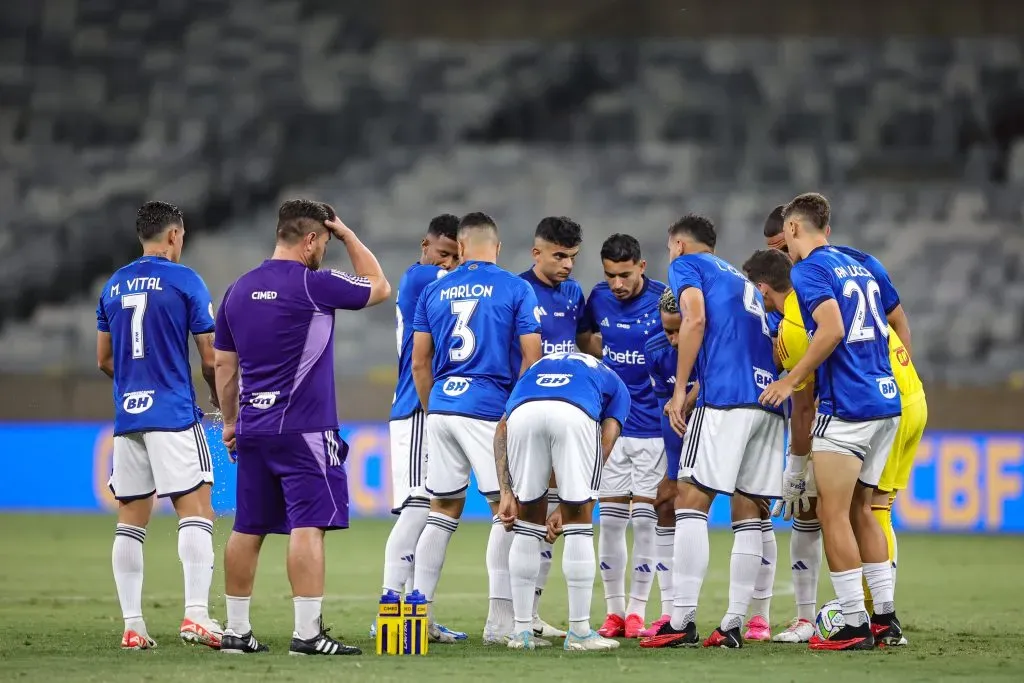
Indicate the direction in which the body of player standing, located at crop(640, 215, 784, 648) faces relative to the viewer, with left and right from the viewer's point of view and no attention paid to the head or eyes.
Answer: facing away from the viewer and to the left of the viewer

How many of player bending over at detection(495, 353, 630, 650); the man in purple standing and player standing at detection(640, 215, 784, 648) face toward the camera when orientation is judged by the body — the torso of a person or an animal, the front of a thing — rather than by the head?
0

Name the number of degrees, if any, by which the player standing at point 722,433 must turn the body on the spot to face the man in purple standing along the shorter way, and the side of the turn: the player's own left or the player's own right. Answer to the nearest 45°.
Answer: approximately 90° to the player's own left

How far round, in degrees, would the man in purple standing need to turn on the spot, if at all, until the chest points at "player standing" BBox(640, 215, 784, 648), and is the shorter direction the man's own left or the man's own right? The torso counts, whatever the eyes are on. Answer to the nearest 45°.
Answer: approximately 45° to the man's own right

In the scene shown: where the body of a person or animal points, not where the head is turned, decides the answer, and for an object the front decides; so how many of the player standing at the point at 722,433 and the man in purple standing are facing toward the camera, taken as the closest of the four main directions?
0

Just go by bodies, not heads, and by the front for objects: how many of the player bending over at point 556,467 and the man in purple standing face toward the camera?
0

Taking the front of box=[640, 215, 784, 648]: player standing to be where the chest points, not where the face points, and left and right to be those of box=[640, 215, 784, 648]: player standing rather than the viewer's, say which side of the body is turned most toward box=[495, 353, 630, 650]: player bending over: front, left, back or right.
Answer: left

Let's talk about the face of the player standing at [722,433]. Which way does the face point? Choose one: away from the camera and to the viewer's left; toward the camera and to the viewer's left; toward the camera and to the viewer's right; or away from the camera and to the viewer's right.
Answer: away from the camera and to the viewer's left

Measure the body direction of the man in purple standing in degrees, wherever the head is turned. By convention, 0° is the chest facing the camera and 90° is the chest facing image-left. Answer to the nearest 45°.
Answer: approximately 225°

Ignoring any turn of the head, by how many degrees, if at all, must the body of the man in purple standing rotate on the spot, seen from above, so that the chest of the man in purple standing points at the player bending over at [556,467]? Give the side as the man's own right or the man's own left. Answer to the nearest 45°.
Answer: approximately 45° to the man's own right

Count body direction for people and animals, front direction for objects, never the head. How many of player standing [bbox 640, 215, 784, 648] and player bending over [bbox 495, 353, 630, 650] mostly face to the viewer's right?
0

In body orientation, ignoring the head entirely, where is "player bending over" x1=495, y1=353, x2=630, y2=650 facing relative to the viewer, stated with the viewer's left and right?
facing away from the viewer
